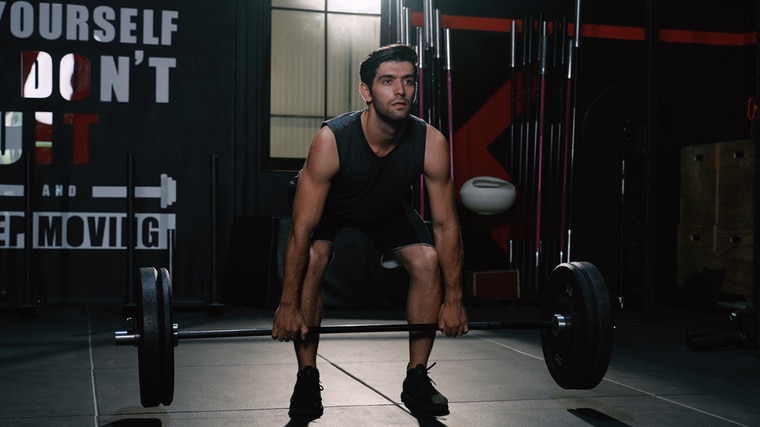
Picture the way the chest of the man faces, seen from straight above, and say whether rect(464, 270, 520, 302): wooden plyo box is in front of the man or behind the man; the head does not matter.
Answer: behind

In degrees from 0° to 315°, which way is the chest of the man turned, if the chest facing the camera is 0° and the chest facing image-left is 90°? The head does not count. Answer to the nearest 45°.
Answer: approximately 0°
